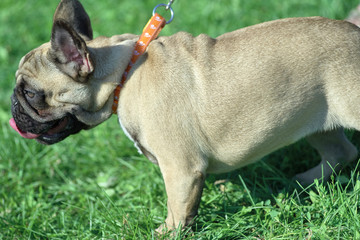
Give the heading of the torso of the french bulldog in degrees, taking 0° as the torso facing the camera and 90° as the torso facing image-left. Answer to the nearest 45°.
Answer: approximately 90°
